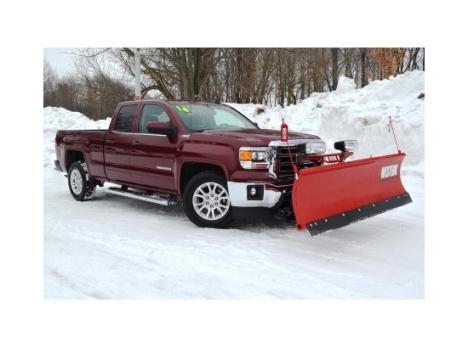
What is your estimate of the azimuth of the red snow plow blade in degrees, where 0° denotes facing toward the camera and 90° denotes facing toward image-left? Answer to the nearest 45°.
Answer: approximately 315°

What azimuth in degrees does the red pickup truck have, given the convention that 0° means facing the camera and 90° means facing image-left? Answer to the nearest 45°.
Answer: approximately 315°
